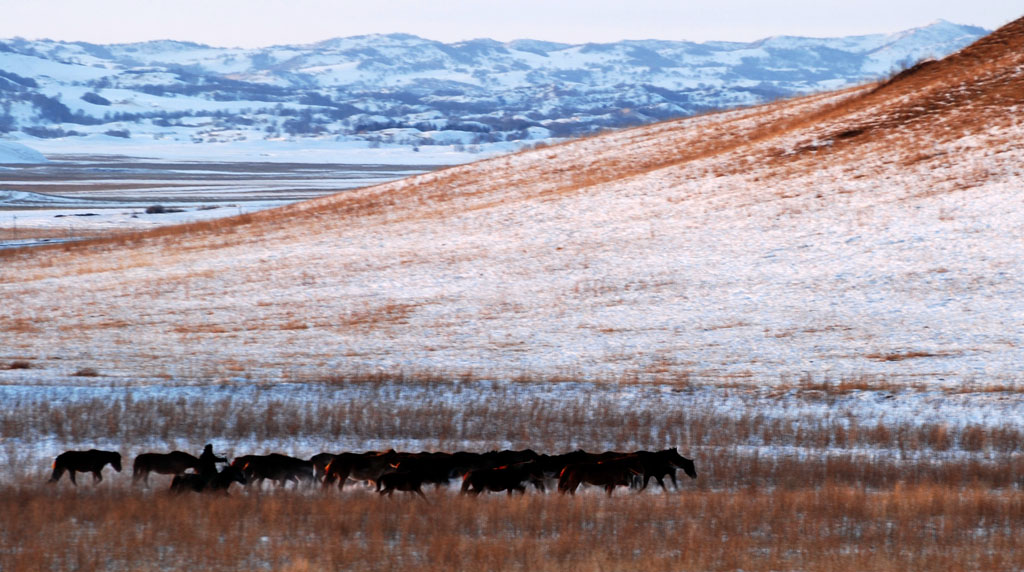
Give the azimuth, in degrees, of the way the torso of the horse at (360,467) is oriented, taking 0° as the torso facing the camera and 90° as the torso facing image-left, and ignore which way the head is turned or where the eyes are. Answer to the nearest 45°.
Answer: approximately 270°

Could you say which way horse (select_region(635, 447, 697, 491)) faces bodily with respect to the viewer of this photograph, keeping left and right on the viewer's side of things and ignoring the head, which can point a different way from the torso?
facing to the right of the viewer

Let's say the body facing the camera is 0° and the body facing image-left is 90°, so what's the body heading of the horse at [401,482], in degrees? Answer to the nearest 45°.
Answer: approximately 270°

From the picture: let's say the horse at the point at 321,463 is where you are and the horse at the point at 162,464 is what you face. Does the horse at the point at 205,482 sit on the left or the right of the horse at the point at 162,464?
left

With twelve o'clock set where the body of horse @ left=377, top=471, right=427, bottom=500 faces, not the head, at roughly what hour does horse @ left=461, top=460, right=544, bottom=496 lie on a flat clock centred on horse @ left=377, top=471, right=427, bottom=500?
horse @ left=461, top=460, right=544, bottom=496 is roughly at 12 o'clock from horse @ left=377, top=471, right=427, bottom=500.

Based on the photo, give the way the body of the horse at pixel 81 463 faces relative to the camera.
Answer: to the viewer's right

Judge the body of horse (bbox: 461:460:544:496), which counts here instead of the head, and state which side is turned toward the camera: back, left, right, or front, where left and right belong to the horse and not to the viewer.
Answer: right

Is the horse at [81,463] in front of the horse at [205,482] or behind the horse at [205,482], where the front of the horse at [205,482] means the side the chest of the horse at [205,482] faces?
behind

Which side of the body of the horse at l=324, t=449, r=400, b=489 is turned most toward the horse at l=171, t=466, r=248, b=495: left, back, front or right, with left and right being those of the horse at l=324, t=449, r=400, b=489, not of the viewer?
back

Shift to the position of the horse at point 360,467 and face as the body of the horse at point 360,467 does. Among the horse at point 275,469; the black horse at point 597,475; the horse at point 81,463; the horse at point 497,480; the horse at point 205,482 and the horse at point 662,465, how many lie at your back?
3

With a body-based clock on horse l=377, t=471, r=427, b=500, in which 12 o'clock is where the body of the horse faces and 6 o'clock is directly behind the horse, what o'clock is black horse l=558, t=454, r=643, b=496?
The black horse is roughly at 12 o'clock from the horse.

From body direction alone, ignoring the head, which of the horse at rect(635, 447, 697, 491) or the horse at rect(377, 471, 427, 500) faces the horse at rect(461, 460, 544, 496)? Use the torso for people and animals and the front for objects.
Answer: the horse at rect(377, 471, 427, 500)
